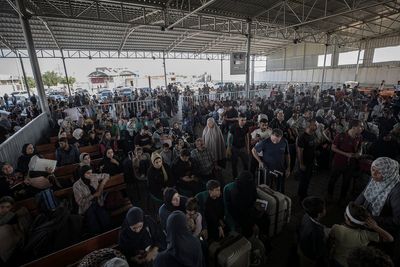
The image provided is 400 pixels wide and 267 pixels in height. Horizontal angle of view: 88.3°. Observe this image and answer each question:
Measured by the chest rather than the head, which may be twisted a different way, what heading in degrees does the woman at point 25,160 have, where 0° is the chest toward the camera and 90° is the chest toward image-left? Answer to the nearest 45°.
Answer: approximately 315°

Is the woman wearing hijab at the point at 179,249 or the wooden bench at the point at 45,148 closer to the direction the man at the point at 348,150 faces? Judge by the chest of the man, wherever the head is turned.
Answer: the woman wearing hijab

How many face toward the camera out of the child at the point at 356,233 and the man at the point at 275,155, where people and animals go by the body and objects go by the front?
1

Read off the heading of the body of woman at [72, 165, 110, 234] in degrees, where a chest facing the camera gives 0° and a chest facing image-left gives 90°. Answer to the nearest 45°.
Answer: approximately 315°

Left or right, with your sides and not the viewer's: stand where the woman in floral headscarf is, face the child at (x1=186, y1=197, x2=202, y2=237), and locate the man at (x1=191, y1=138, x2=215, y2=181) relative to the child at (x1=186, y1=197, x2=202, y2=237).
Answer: right

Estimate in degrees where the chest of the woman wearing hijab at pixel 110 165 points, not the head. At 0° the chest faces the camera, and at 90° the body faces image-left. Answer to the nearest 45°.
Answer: approximately 315°
